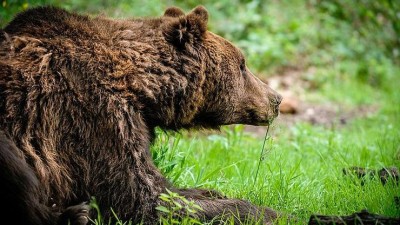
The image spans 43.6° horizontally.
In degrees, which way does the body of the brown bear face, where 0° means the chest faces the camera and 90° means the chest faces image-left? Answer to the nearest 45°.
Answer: approximately 270°
